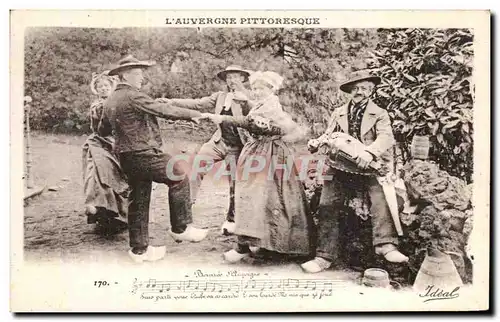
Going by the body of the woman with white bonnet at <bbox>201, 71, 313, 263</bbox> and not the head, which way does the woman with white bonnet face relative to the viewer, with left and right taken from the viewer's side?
facing the viewer and to the left of the viewer

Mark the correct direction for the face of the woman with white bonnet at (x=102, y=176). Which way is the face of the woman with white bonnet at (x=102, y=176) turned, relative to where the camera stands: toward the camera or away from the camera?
toward the camera

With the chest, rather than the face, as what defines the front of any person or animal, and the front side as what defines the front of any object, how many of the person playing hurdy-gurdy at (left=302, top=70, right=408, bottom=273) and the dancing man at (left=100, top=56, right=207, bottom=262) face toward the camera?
1

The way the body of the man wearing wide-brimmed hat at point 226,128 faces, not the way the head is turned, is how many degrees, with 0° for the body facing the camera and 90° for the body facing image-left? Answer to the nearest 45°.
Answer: approximately 45°

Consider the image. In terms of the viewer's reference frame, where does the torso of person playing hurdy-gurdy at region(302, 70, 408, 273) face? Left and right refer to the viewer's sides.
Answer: facing the viewer

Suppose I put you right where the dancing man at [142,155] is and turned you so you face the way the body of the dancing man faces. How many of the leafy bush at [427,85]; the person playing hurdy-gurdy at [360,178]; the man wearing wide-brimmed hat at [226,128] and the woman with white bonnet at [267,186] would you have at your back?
0

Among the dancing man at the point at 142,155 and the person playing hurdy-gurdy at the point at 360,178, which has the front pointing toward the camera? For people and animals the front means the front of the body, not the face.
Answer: the person playing hurdy-gurdy

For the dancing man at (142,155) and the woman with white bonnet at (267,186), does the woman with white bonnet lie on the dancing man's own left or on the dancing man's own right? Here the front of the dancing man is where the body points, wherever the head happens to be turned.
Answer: on the dancing man's own right

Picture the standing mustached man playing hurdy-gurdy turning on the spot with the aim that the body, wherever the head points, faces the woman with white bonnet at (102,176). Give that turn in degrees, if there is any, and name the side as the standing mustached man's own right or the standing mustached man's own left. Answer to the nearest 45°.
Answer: approximately 90° to the standing mustached man's own right

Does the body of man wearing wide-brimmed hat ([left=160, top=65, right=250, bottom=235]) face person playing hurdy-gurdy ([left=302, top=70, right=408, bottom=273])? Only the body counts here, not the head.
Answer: no

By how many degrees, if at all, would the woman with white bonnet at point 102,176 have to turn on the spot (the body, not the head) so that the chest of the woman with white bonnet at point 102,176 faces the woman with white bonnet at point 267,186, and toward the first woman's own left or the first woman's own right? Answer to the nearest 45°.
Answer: approximately 45° to the first woman's own left
